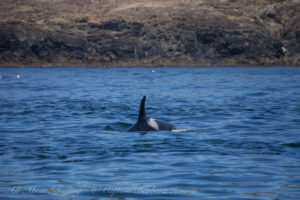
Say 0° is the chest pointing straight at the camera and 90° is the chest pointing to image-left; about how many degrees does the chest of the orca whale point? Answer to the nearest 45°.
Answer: approximately 90°
